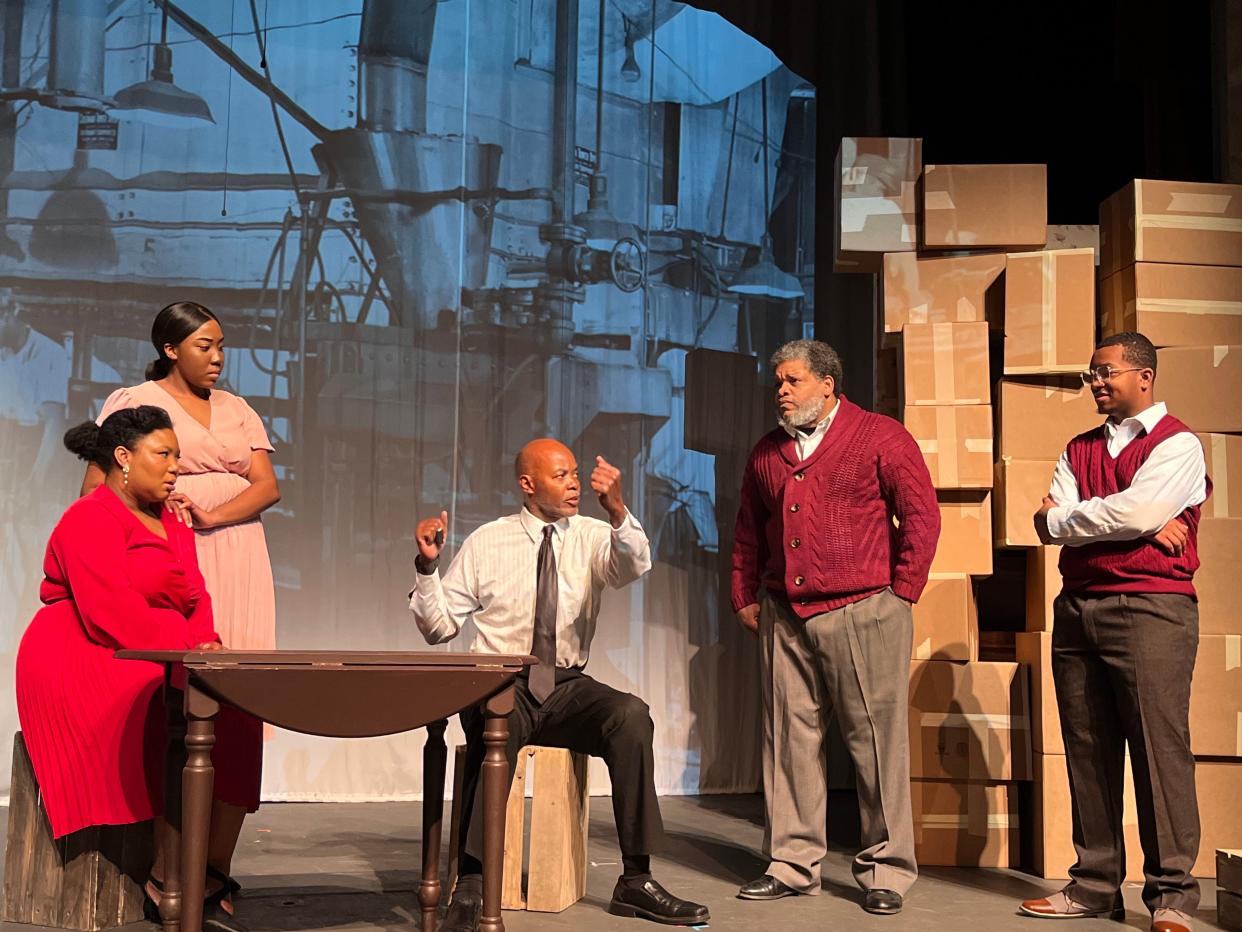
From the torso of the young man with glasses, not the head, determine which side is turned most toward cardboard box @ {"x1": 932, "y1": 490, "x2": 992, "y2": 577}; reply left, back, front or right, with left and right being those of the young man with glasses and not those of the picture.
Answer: right

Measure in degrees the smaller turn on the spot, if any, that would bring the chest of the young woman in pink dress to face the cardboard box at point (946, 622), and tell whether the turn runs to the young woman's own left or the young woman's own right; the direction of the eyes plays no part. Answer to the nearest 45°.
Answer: approximately 45° to the young woman's own left

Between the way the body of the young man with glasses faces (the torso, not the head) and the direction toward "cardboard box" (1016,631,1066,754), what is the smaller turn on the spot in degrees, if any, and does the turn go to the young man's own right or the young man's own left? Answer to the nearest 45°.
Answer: approximately 135° to the young man's own right

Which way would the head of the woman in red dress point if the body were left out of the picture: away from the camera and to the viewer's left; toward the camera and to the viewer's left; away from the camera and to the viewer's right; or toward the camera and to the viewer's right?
toward the camera and to the viewer's right

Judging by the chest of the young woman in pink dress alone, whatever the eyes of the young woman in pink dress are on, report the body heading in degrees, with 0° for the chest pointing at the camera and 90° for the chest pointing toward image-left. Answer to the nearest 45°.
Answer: approximately 315°

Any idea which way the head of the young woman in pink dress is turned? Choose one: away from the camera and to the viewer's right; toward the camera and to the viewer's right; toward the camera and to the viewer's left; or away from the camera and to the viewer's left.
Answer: toward the camera and to the viewer's right

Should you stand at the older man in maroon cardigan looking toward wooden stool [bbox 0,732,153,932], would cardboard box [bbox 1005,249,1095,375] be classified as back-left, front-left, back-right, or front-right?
back-right
